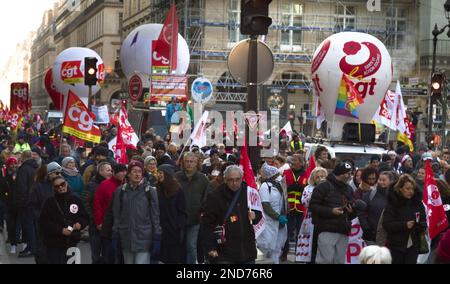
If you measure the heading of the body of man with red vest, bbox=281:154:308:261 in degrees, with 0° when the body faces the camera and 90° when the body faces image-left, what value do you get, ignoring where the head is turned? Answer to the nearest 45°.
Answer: approximately 0°

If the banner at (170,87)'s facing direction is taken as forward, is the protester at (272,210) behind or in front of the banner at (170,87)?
in front

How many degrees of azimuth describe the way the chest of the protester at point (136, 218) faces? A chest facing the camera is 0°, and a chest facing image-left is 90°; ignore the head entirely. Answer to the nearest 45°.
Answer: approximately 0°
